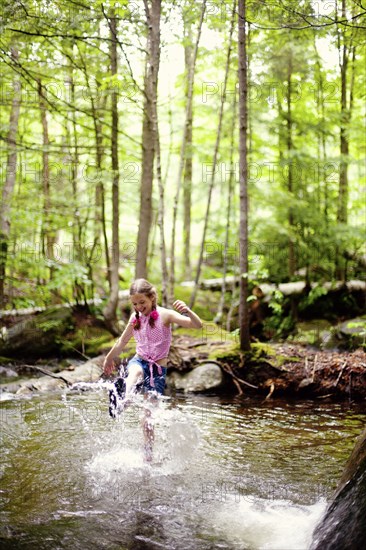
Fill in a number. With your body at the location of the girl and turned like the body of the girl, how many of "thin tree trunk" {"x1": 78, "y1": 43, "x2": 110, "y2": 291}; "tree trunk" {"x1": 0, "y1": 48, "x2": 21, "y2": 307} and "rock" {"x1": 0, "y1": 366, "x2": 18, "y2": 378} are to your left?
0

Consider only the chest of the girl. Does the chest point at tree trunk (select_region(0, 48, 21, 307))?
no

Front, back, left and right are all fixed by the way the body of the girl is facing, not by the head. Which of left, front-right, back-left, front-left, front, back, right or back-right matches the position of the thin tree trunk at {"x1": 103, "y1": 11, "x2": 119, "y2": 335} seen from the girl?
back-right

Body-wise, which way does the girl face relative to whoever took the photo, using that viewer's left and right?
facing the viewer and to the left of the viewer

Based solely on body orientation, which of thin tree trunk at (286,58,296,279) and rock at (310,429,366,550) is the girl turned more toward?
the rock

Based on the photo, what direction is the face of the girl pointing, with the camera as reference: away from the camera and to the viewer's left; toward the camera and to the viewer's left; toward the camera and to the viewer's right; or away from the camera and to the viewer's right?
toward the camera and to the viewer's left

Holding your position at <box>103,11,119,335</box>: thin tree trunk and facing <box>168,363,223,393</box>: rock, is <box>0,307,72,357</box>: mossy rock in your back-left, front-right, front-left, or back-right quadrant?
front-right

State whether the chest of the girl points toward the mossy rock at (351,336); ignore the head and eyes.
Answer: no

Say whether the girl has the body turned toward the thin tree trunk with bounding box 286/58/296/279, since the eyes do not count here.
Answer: no

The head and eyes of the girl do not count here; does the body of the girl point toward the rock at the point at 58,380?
no

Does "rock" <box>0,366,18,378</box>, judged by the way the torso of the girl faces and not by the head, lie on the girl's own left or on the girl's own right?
on the girl's own right

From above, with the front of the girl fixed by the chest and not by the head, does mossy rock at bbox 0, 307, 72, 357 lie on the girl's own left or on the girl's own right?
on the girl's own right

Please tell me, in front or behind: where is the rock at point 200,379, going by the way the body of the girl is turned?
behind
